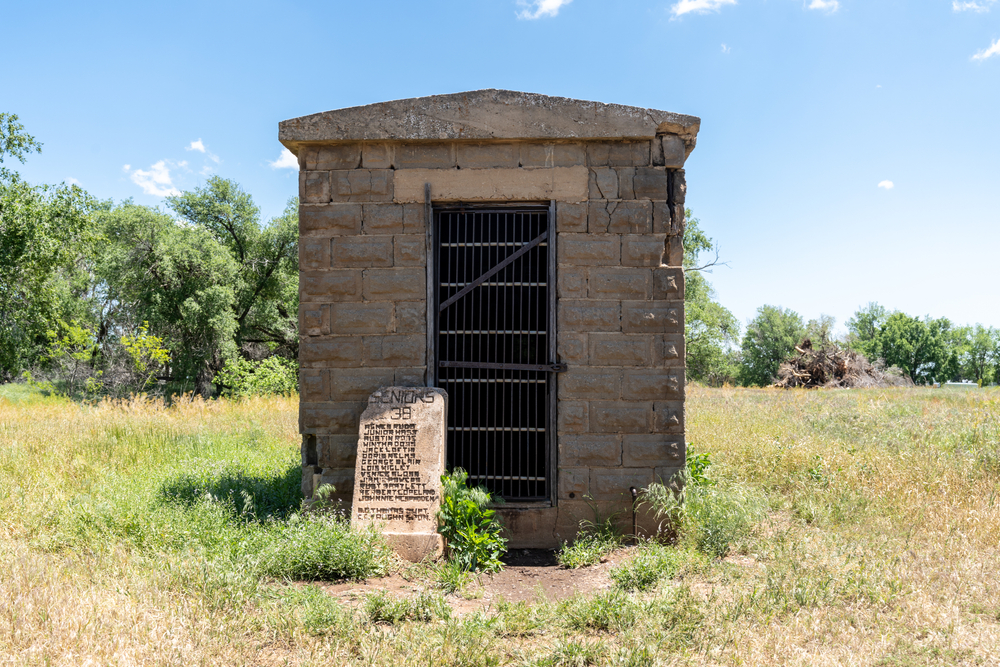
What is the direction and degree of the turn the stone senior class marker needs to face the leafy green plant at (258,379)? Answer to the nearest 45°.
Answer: approximately 180°

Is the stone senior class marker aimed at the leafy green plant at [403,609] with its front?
yes

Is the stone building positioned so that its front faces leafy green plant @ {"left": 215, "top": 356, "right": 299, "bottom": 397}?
no

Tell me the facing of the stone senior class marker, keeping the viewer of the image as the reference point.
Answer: facing the viewer

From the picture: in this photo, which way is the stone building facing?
toward the camera

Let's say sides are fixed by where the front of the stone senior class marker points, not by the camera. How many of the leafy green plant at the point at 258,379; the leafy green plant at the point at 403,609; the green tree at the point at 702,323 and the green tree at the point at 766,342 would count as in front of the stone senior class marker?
1

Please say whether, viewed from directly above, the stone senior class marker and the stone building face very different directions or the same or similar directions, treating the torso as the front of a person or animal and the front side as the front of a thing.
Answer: same or similar directions

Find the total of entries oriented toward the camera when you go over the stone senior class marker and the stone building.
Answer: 2

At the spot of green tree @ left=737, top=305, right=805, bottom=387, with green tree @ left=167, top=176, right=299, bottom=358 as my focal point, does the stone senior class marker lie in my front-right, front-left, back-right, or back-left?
front-left

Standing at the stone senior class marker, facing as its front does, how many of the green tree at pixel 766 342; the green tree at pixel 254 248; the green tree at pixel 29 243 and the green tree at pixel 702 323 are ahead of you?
0

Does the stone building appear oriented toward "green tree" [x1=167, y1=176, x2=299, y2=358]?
no

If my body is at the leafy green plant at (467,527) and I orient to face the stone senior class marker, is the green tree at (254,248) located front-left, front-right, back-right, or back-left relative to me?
front-right
